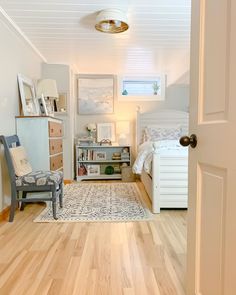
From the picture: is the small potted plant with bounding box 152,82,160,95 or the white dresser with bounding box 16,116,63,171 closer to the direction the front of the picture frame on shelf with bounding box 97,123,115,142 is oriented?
the white dresser

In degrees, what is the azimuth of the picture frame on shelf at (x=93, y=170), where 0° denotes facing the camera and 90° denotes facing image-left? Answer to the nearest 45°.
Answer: approximately 0°

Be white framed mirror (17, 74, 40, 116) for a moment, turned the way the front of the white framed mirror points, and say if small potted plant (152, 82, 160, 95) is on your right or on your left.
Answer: on your left
